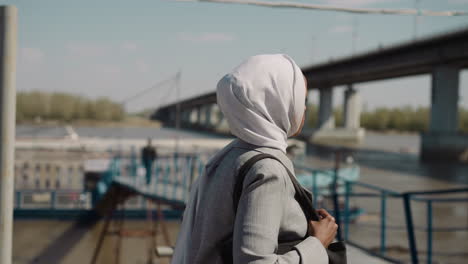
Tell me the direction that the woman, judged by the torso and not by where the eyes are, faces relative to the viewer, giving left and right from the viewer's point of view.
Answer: facing away from the viewer and to the right of the viewer

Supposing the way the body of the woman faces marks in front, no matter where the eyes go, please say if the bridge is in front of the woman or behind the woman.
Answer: in front

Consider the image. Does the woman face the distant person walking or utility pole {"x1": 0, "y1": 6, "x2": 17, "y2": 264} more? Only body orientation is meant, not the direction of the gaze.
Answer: the distant person walking

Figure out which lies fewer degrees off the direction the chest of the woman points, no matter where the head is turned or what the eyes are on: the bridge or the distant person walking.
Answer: the bridge

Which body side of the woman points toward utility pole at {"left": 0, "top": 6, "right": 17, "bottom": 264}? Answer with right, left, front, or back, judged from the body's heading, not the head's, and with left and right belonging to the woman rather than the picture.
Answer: left

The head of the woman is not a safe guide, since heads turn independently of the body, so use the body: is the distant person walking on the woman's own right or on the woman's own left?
on the woman's own left

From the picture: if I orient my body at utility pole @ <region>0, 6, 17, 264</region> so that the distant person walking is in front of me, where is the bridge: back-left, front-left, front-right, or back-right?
front-right

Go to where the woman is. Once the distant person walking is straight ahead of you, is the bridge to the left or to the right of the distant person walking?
right

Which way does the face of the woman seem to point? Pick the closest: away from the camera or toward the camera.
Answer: away from the camera
